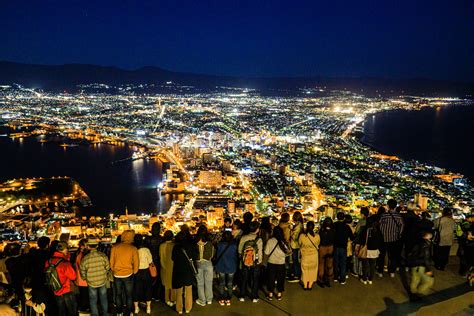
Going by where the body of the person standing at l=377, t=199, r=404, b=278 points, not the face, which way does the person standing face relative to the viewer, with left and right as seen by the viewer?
facing away from the viewer

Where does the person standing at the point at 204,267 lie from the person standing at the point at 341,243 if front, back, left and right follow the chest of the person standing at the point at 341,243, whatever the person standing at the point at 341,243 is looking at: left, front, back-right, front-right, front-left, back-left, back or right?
back-left

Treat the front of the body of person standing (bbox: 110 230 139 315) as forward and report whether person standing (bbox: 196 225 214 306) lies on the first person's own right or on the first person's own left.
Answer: on the first person's own right

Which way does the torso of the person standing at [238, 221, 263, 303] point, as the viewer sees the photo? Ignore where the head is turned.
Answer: away from the camera

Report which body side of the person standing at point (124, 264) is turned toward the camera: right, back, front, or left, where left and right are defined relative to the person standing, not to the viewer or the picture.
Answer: back

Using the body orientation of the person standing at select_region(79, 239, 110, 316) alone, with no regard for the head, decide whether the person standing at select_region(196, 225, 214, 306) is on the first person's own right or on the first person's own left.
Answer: on the first person's own right

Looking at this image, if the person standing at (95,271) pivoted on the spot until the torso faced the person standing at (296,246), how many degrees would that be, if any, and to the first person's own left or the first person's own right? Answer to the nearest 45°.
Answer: approximately 90° to the first person's own right

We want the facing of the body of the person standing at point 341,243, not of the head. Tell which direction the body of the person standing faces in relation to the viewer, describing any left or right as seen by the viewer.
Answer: facing away from the viewer

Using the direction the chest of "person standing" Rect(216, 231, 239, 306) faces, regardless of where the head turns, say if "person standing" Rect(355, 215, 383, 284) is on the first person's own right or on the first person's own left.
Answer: on the first person's own right

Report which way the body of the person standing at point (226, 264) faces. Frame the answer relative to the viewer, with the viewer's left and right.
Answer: facing away from the viewer

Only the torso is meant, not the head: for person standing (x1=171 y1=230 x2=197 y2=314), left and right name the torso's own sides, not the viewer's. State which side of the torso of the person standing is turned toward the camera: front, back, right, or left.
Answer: back

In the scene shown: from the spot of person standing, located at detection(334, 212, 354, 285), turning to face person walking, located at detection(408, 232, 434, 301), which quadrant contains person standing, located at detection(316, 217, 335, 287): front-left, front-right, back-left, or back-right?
back-right

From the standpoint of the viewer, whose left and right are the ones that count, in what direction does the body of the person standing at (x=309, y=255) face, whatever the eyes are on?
facing away from the viewer
